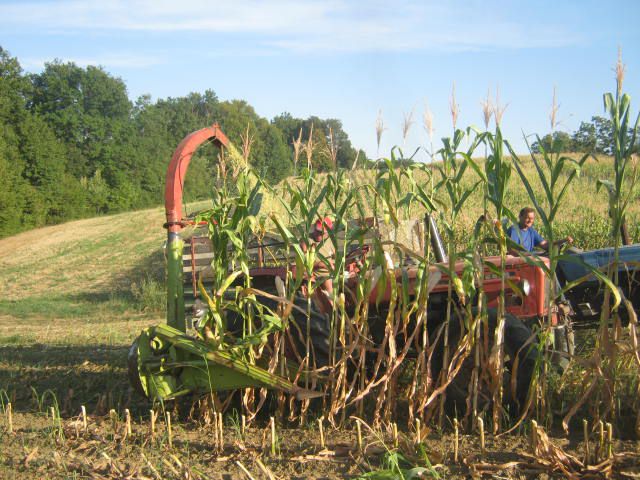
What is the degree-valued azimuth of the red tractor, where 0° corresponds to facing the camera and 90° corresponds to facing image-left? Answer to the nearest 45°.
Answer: approximately 315°
